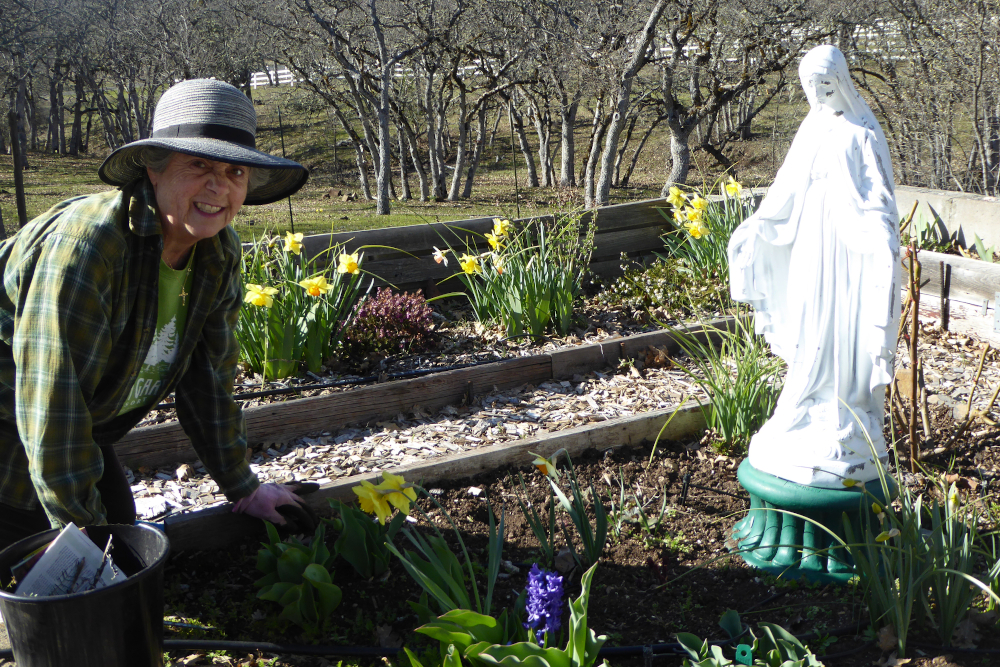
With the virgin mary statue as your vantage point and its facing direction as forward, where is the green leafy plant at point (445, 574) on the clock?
The green leafy plant is roughly at 12 o'clock from the virgin mary statue.

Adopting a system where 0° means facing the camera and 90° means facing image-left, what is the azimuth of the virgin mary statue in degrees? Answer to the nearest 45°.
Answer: approximately 45°

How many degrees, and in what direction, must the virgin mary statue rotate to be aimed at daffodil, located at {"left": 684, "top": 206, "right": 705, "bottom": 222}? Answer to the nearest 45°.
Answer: approximately 135° to its right

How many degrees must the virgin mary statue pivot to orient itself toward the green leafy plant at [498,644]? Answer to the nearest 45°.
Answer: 0° — it already faces it

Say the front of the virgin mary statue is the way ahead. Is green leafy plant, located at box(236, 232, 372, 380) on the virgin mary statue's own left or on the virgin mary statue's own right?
on the virgin mary statue's own right

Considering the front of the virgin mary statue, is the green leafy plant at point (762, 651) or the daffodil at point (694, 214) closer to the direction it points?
the green leafy plant

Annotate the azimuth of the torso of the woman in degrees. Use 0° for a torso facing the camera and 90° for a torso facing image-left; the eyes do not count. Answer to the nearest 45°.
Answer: approximately 315°

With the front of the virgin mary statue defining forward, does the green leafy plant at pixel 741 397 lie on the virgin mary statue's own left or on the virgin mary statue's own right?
on the virgin mary statue's own right

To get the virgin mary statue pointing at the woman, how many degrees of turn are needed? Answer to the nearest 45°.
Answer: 0° — it already faces them
